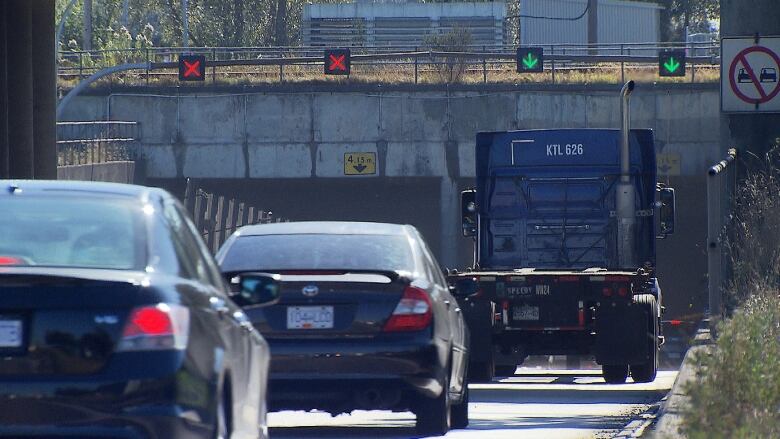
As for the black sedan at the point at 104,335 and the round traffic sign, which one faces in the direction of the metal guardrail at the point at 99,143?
the black sedan

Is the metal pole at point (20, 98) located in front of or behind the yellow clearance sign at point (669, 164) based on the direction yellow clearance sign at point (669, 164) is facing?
in front

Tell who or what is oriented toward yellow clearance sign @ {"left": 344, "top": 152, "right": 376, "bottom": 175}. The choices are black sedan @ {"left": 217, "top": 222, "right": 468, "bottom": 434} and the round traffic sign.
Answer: the black sedan

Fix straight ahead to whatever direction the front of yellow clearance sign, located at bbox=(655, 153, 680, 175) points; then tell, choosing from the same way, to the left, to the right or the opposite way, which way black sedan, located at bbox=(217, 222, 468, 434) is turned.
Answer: the opposite way

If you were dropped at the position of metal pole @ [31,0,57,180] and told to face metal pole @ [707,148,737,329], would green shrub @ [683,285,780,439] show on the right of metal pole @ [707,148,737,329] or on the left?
right

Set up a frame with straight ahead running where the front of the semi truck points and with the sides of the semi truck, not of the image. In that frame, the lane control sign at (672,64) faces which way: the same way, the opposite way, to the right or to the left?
the opposite way

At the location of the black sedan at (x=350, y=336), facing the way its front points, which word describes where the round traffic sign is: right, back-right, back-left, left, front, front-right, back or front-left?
front-right

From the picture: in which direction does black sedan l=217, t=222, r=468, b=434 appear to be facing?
away from the camera

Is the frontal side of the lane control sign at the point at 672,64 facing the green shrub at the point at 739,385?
yes

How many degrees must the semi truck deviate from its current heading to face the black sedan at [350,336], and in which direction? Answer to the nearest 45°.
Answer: approximately 180°

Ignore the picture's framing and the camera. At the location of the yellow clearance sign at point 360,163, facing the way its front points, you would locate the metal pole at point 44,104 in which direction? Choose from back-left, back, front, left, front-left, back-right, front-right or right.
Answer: front

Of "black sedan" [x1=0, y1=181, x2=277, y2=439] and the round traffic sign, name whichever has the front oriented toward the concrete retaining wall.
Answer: the black sedan

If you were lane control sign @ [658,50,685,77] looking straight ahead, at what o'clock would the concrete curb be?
The concrete curb is roughly at 12 o'clock from the lane control sign.

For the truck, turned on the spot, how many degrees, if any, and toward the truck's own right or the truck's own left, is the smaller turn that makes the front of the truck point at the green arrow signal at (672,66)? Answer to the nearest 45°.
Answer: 0° — it already faces it

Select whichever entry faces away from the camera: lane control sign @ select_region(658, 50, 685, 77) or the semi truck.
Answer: the semi truck

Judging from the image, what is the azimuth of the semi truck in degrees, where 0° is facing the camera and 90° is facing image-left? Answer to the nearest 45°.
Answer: approximately 180°

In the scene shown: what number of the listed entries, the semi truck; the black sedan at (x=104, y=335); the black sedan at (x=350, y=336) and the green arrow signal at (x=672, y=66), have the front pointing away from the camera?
3

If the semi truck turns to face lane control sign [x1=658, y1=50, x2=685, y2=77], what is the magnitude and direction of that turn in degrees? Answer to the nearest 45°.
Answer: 0° — it already faces it

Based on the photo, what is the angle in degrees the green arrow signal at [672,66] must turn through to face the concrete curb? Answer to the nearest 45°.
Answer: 0° — it already faces it
